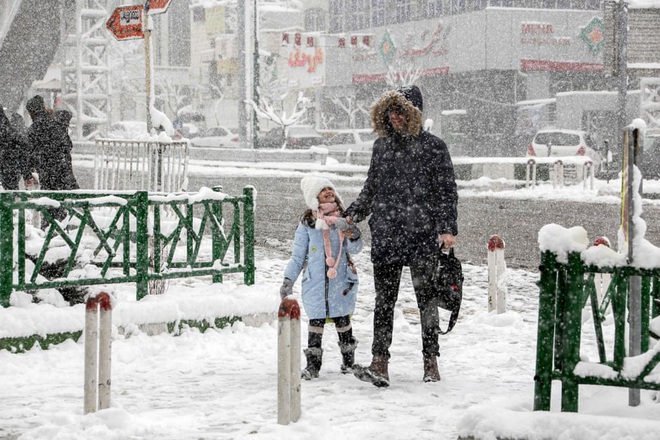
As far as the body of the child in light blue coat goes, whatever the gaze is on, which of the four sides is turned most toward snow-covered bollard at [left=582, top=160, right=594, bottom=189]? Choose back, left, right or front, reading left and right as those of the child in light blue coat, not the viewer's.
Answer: back

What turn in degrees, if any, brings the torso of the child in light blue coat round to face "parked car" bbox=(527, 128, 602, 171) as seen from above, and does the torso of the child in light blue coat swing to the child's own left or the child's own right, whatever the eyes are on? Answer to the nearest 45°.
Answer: approximately 180°

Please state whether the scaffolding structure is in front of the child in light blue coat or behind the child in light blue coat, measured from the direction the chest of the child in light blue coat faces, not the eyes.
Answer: behind

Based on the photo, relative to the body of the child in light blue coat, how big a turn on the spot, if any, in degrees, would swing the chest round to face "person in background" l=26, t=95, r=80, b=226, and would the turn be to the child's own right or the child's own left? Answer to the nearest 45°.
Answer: approximately 135° to the child's own right

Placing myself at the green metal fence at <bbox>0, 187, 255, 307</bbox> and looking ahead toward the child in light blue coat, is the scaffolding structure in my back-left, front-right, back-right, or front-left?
back-left

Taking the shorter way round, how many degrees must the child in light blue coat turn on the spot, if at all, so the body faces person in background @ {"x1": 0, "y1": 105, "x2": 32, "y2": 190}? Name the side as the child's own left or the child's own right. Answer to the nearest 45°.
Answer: approximately 135° to the child's own right

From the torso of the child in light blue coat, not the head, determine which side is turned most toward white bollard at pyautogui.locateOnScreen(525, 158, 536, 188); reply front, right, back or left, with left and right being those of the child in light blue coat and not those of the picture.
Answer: back

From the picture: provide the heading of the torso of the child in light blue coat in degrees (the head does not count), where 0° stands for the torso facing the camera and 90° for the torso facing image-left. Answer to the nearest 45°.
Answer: approximately 0°

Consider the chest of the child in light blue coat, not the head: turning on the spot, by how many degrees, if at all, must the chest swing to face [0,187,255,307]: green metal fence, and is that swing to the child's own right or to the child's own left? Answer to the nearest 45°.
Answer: approximately 135° to the child's own right

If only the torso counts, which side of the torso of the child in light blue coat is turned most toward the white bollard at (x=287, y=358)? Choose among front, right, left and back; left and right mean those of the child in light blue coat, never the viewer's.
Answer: front
